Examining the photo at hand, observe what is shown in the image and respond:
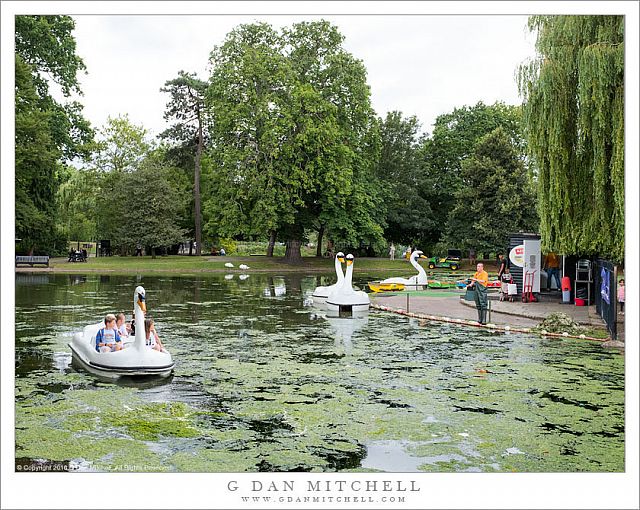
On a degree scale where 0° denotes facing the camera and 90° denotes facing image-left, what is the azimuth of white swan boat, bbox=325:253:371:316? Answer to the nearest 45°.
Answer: approximately 0°

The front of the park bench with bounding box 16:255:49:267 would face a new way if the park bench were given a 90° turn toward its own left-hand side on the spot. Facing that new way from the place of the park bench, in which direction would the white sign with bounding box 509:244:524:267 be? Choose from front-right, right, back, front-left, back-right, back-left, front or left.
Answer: front-right
